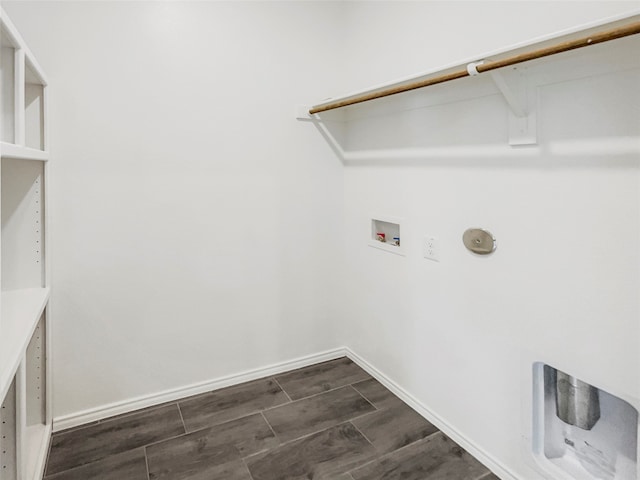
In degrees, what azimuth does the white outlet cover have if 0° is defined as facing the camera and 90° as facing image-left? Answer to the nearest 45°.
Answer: approximately 45°

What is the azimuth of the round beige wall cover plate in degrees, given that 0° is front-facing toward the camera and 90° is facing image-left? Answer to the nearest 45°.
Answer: approximately 45°

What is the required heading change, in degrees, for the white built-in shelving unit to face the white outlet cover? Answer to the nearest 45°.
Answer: approximately 45° to its right

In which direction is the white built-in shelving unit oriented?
to the viewer's right

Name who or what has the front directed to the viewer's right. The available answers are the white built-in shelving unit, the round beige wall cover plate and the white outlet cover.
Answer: the white built-in shelving unit
